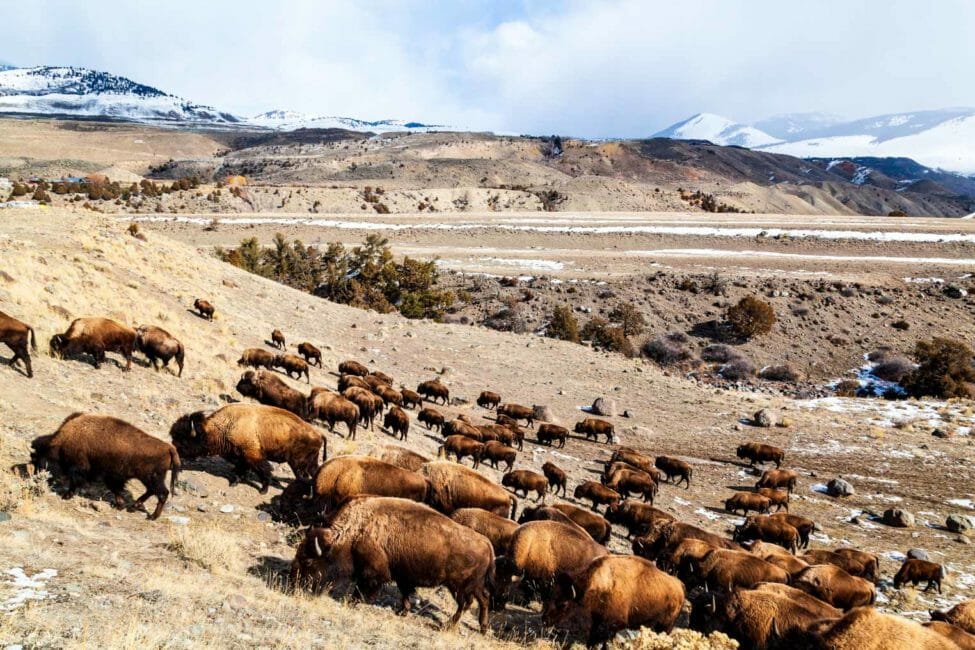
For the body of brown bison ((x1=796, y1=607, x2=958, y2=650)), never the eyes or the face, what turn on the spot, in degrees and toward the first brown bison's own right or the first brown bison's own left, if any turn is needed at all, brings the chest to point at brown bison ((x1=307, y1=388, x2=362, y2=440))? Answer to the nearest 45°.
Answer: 0° — it already faces it

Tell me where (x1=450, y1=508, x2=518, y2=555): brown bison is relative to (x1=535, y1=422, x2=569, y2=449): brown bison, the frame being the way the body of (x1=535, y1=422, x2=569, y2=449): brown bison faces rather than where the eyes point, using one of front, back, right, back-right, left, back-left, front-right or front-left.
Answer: left

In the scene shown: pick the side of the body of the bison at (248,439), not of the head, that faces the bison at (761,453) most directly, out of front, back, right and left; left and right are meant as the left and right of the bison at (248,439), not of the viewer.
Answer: back

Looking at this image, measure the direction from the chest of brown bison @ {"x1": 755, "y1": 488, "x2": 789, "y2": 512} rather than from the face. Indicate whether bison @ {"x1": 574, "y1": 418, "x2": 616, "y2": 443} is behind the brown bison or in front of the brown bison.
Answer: in front

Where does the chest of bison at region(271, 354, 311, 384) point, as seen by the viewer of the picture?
to the viewer's left

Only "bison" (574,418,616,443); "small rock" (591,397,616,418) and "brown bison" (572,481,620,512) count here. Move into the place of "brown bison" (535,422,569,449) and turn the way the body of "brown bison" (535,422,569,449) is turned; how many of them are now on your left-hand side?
1

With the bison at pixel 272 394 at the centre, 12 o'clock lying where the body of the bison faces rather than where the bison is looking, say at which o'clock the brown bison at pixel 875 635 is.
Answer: The brown bison is roughly at 8 o'clock from the bison.

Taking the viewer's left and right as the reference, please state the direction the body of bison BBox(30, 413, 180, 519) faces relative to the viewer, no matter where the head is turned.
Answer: facing to the left of the viewer

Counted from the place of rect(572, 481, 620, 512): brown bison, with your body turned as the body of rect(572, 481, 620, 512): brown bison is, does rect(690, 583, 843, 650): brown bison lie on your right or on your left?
on your left

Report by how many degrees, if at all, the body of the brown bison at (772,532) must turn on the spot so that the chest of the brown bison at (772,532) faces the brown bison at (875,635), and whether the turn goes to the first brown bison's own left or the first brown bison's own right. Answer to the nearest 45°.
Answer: approximately 90° to the first brown bison's own left

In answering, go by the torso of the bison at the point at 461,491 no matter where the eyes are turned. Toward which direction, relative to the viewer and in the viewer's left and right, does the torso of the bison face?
facing to the left of the viewer

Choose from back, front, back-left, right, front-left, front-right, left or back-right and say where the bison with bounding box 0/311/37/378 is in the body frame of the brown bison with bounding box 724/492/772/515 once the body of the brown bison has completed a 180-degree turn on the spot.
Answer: back-right

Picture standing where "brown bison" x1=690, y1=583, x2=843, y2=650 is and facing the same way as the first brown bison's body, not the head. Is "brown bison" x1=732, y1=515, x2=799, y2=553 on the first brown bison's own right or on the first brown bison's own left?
on the first brown bison's own right

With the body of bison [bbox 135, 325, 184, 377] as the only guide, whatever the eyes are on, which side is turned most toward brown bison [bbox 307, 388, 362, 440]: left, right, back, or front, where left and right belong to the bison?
back

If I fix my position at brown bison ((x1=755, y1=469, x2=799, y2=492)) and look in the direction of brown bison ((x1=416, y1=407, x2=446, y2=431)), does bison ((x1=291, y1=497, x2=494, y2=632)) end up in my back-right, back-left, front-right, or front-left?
front-left

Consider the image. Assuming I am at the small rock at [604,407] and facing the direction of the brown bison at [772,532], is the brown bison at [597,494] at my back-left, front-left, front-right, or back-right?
front-right

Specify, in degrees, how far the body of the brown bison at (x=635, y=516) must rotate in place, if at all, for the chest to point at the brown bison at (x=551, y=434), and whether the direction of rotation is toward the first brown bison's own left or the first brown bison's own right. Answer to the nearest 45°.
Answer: approximately 90° to the first brown bison's own right

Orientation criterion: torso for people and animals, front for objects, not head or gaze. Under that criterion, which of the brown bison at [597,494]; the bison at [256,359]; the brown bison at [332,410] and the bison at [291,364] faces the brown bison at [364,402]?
the brown bison at [597,494]

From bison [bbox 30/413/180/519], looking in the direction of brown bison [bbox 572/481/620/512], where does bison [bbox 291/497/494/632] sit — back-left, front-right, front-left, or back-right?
back-right

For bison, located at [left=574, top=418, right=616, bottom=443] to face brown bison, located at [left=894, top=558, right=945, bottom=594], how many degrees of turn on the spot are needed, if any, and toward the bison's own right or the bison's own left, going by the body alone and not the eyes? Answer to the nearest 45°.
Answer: approximately 135° to the bison's own left

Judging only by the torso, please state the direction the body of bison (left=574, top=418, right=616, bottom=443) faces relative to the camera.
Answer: to the viewer's left

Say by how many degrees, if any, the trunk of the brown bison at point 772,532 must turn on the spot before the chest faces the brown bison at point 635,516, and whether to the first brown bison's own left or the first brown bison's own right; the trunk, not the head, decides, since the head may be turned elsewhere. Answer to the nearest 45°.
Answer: approximately 45° to the first brown bison's own left

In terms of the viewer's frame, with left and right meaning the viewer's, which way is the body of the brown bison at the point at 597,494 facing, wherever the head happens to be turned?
facing to the left of the viewer
